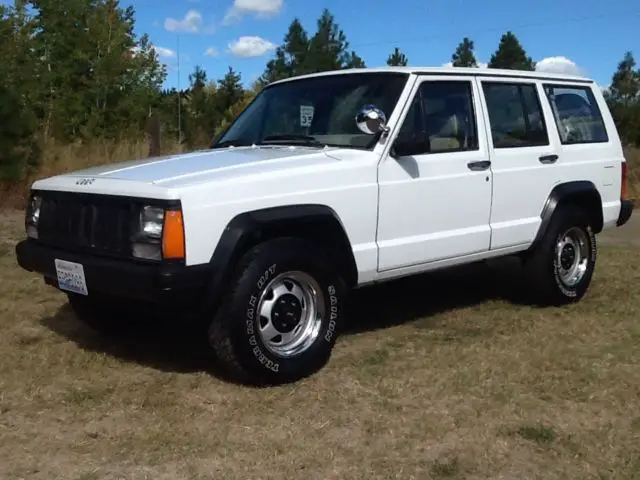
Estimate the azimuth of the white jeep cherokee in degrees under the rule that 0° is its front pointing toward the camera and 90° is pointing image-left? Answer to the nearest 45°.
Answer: approximately 45°

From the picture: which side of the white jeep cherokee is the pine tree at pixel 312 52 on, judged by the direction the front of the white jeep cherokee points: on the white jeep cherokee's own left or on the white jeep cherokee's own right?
on the white jeep cherokee's own right
